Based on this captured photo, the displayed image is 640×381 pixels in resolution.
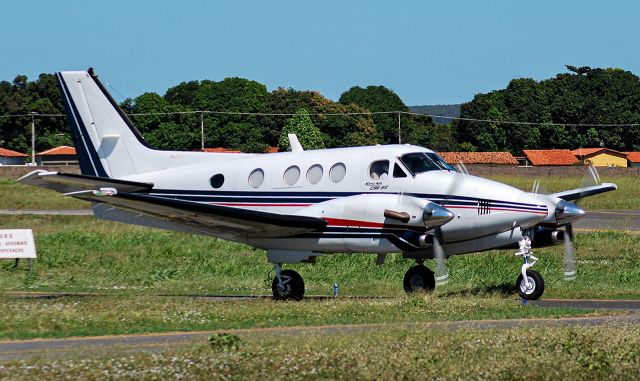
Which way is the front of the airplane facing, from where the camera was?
facing the viewer and to the right of the viewer

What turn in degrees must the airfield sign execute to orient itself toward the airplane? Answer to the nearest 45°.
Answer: approximately 45° to its left

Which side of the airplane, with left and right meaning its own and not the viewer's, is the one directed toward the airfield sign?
back

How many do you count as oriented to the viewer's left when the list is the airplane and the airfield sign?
0

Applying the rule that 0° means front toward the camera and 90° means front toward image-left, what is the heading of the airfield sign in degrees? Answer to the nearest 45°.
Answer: approximately 0°
